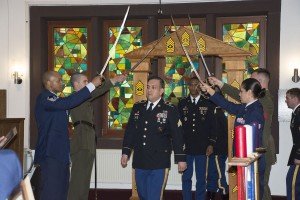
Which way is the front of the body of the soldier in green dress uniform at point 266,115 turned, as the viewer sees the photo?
to the viewer's left

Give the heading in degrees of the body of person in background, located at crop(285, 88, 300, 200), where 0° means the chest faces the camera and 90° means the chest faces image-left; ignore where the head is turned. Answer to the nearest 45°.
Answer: approximately 90°

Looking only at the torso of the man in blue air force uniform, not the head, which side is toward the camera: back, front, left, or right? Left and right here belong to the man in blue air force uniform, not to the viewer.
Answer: right

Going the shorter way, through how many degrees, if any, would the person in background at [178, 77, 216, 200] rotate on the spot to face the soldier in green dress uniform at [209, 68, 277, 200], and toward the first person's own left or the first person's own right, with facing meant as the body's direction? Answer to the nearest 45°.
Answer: approximately 45° to the first person's own left

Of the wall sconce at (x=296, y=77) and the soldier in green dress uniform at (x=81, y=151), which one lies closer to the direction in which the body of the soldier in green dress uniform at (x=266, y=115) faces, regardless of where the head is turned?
the soldier in green dress uniform

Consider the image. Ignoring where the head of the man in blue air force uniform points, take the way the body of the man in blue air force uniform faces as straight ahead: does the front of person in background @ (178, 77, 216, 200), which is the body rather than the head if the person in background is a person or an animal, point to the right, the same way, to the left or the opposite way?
to the right

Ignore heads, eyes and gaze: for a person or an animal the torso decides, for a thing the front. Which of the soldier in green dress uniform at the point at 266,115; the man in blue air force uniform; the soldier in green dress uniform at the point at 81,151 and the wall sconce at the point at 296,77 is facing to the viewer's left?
the soldier in green dress uniform at the point at 266,115

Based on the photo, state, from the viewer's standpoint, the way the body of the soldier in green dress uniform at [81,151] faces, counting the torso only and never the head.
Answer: to the viewer's right
